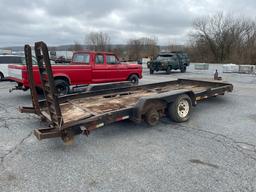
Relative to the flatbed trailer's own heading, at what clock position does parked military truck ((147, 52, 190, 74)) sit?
The parked military truck is roughly at 11 o'clock from the flatbed trailer.

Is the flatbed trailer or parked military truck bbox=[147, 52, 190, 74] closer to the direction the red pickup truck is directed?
the parked military truck

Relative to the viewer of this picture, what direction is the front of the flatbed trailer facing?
facing away from the viewer and to the right of the viewer

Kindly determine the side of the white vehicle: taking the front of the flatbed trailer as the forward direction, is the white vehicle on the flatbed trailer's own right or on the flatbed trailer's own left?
on the flatbed trailer's own left

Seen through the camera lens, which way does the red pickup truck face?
facing away from the viewer and to the right of the viewer

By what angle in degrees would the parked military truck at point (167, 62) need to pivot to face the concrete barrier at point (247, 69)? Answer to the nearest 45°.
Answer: approximately 135° to its left

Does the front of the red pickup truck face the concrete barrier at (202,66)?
yes

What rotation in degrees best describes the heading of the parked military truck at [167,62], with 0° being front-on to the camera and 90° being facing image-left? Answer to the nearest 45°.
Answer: approximately 45°
